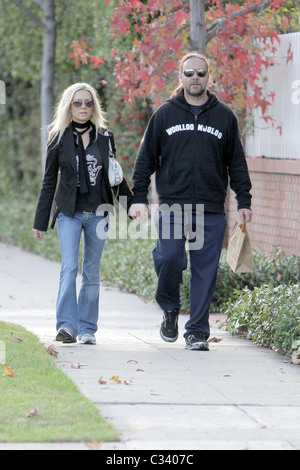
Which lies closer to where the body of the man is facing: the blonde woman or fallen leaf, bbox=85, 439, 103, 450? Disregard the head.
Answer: the fallen leaf

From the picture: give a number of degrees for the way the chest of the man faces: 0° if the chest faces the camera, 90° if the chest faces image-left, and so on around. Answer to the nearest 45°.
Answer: approximately 0°

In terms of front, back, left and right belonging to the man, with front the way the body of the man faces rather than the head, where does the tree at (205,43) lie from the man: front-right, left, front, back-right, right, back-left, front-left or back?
back

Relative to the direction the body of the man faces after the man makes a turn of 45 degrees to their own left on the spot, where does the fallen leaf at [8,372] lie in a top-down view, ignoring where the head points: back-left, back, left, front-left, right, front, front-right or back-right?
right

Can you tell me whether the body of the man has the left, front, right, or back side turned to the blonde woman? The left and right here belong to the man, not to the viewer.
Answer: right
